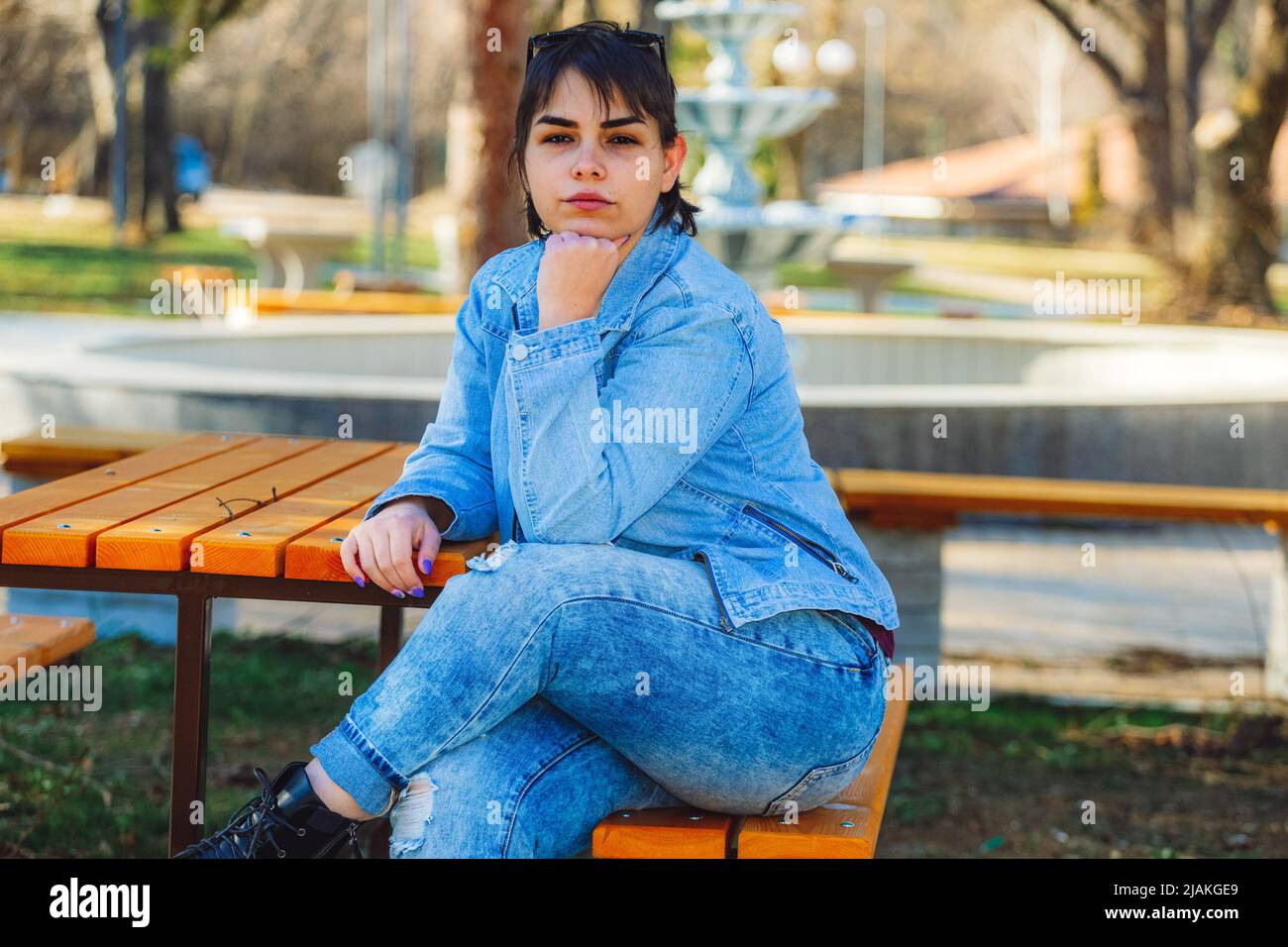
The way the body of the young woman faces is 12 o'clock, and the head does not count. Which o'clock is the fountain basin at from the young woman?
The fountain basin is roughly at 5 o'clock from the young woman.

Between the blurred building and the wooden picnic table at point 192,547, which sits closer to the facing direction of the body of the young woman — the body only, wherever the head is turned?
the wooden picnic table

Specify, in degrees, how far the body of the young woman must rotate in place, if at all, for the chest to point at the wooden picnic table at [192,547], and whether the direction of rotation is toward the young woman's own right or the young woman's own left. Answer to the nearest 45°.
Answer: approximately 90° to the young woman's own right

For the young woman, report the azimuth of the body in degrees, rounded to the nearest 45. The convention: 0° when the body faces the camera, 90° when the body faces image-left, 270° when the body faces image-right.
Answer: approximately 45°

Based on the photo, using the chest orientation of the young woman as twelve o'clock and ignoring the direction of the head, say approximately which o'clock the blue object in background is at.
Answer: The blue object in background is roughly at 4 o'clock from the young woman.

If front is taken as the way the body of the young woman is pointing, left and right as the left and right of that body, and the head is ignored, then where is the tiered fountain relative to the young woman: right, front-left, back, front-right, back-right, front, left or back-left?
back-right

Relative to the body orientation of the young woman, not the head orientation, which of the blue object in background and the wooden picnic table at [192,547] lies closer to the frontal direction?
the wooden picnic table

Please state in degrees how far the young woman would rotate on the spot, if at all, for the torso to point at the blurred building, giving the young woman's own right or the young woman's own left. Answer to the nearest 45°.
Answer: approximately 135° to the young woman's own right
